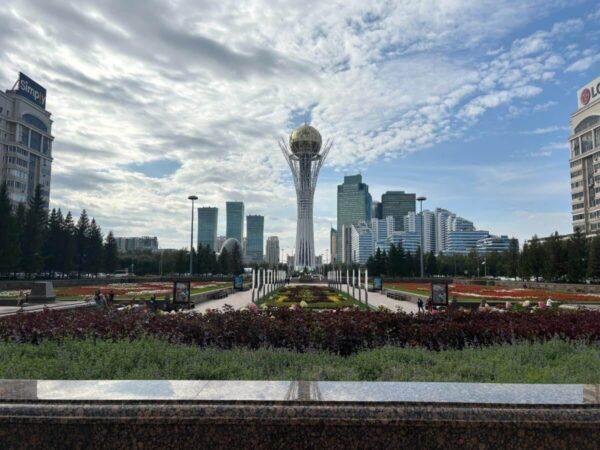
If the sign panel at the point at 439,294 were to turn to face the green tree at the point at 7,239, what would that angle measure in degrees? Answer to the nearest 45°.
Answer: approximately 90° to its right

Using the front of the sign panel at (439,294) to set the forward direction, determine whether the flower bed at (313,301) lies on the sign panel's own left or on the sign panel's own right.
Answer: on the sign panel's own right

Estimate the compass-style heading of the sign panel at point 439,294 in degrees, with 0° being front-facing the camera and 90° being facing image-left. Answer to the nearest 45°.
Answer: approximately 0°

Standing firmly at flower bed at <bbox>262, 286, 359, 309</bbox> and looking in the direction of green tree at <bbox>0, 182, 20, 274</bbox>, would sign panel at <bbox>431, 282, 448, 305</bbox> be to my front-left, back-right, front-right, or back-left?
back-left
